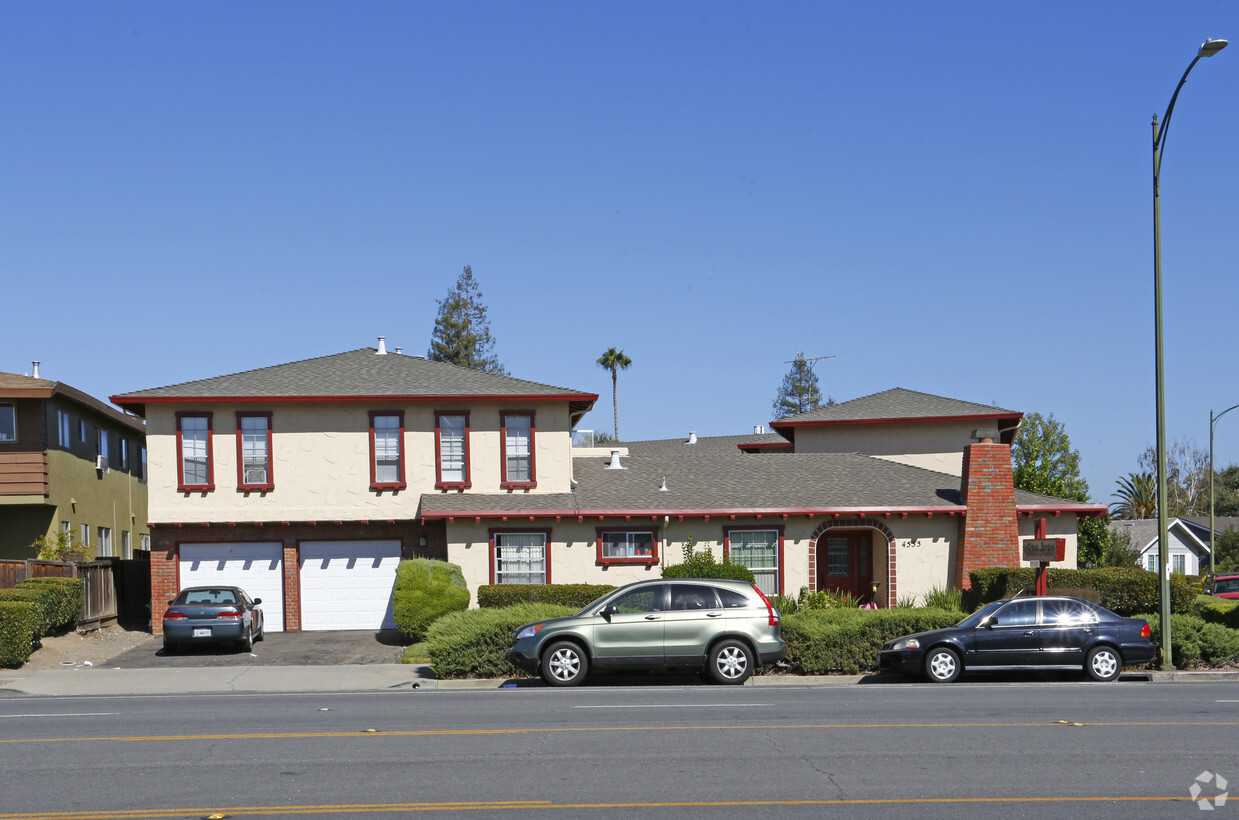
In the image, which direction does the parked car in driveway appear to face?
away from the camera

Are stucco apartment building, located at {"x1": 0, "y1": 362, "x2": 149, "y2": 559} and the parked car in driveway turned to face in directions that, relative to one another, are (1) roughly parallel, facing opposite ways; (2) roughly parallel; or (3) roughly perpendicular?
roughly parallel, facing opposite ways

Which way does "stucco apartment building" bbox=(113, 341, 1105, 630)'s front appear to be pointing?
toward the camera

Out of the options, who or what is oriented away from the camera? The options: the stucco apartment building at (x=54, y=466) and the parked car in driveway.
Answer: the parked car in driveway

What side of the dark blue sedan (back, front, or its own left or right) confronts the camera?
left

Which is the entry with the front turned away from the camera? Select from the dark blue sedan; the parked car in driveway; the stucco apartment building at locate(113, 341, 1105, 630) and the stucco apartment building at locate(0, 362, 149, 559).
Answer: the parked car in driveway

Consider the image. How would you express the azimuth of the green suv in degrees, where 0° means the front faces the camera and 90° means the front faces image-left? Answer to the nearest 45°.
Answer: approximately 90°

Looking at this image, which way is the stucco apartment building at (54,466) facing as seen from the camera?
toward the camera

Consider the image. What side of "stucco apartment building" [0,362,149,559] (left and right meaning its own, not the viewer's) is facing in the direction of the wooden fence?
front

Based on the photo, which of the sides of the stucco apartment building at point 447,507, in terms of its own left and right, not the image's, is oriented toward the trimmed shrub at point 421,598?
front

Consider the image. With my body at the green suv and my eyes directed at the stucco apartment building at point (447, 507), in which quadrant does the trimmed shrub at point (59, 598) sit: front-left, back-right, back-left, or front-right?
front-left
